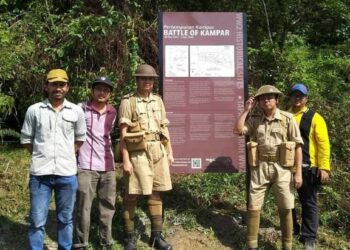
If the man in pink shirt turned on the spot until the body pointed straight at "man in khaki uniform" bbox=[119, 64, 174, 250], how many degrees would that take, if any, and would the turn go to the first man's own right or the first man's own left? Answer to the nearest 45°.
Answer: approximately 90° to the first man's own left

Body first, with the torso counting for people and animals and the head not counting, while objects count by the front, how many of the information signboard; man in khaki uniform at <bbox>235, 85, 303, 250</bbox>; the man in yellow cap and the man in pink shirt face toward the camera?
4

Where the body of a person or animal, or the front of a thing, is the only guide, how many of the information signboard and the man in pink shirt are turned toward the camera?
2

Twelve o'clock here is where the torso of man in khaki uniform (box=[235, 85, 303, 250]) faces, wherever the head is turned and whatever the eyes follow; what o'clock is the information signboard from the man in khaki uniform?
The information signboard is roughly at 4 o'clock from the man in khaki uniform.

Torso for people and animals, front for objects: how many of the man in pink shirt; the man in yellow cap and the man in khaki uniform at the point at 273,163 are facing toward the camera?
3

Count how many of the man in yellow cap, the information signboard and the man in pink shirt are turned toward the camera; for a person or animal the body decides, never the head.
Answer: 3

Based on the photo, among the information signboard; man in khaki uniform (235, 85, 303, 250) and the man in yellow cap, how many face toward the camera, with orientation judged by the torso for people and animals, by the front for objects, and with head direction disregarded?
3

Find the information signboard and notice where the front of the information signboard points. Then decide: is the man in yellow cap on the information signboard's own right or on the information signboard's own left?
on the information signboard's own right

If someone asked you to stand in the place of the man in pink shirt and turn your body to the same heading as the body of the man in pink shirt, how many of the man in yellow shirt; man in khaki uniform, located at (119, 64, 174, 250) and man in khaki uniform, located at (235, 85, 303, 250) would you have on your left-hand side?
3

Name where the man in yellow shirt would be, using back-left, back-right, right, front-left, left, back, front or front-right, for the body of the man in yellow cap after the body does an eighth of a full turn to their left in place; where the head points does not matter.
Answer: front-left

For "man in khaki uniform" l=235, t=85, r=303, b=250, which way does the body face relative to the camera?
toward the camera

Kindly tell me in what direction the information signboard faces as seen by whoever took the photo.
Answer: facing the viewer

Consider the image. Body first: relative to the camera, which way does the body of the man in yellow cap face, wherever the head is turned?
toward the camera
